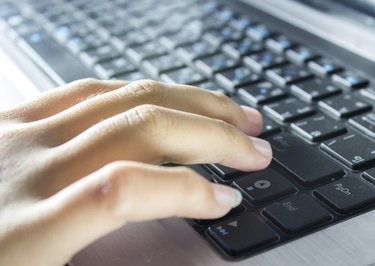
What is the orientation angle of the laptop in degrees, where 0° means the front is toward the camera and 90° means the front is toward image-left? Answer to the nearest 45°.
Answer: approximately 45°
